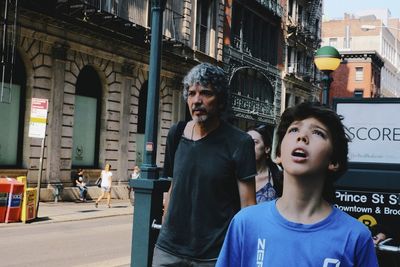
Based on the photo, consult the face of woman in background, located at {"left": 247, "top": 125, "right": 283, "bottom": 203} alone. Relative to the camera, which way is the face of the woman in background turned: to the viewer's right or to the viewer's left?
to the viewer's left

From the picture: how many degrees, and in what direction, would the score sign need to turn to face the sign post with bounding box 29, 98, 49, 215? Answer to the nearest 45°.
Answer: approximately 135° to its right

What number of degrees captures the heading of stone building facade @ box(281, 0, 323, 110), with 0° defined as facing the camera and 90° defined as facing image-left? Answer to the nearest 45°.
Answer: approximately 315°

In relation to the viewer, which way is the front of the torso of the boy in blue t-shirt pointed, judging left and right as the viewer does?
facing the viewer

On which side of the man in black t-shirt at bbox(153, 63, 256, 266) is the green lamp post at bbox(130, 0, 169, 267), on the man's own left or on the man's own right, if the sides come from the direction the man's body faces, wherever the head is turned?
on the man's own right

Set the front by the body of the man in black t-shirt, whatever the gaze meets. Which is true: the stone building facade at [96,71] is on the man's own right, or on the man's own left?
on the man's own right

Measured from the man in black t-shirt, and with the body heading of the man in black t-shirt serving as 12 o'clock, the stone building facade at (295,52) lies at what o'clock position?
The stone building facade is roughly at 5 o'clock from the man in black t-shirt.

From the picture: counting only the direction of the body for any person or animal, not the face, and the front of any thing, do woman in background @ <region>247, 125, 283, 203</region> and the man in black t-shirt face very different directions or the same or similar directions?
same or similar directions

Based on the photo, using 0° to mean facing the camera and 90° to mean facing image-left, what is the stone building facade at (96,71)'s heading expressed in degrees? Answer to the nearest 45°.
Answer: approximately 315°

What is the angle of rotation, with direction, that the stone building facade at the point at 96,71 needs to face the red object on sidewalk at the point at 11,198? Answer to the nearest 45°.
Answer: approximately 45° to its right

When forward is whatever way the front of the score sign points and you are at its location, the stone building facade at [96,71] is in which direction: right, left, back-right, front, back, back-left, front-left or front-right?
back-right

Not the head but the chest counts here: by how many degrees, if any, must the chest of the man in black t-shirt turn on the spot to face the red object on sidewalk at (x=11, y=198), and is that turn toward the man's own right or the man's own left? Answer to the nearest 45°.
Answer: approximately 90° to the man's own right

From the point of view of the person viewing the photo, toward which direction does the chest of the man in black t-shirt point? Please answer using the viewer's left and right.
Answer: facing the viewer and to the left of the viewer

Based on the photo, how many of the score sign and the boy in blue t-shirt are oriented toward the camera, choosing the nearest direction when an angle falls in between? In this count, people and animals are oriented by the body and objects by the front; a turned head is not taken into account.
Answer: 2
